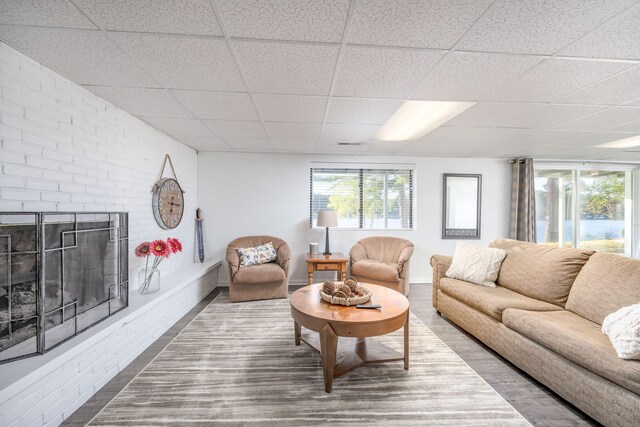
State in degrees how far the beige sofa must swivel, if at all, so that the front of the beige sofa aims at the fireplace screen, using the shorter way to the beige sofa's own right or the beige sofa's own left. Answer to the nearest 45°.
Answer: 0° — it already faces it

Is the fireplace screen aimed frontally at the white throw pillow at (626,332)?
yes

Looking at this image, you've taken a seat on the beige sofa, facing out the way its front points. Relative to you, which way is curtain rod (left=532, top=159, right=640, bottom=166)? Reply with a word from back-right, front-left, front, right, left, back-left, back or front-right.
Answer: back-right

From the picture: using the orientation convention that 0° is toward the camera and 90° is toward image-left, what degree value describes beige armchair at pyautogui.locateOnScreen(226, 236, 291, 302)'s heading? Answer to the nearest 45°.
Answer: approximately 0°

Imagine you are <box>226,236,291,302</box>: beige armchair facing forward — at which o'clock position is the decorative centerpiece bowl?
The decorative centerpiece bowl is roughly at 11 o'clock from the beige armchair.

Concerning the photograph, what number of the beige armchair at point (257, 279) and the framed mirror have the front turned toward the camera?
2

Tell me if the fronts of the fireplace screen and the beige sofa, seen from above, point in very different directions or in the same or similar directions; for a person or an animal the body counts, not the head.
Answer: very different directions

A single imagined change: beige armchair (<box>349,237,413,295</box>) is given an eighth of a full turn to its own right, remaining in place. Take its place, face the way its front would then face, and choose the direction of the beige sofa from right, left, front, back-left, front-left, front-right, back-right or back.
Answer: back-left

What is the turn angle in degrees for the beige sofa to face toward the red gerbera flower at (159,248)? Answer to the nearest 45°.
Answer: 0° — it already faces it

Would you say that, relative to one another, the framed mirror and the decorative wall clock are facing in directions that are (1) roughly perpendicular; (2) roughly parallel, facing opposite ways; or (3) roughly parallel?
roughly perpendicular
